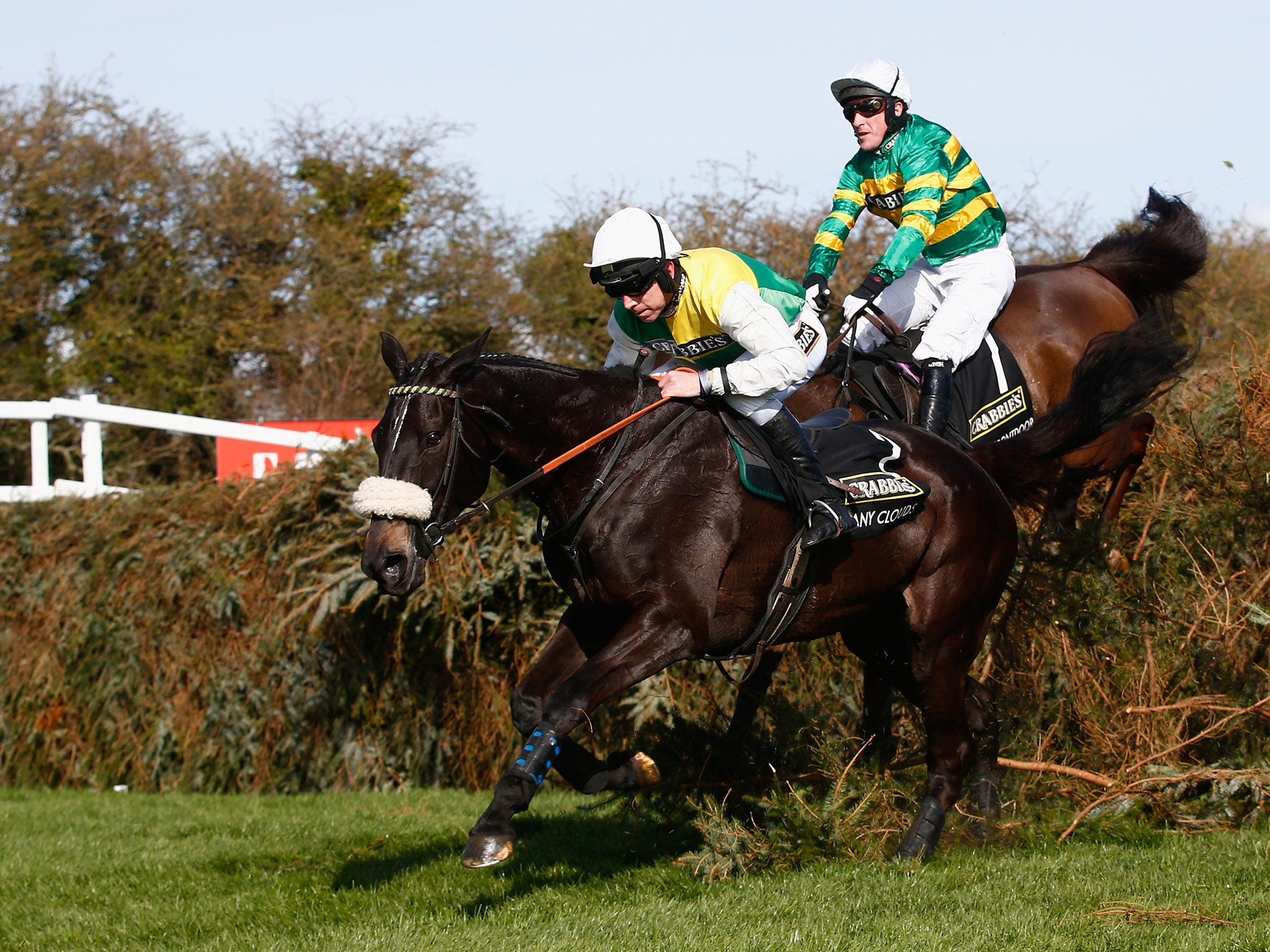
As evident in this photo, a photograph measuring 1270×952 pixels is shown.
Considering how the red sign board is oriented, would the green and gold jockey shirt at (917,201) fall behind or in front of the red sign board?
in front

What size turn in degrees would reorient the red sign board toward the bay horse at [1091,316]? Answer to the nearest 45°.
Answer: approximately 45° to its left

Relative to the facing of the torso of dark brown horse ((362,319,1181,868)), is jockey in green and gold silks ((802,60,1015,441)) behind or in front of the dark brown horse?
behind

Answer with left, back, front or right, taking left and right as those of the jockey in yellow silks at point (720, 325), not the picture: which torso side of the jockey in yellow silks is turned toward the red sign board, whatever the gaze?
right

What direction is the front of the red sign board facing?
toward the camera

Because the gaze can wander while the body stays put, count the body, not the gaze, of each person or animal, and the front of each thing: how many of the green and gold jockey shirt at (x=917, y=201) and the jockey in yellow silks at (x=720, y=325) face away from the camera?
0

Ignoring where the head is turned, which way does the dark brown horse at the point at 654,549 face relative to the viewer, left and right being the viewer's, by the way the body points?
facing the viewer and to the left of the viewer

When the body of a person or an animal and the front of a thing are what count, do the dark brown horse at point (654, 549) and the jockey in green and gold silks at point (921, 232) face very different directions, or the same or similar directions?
same or similar directions

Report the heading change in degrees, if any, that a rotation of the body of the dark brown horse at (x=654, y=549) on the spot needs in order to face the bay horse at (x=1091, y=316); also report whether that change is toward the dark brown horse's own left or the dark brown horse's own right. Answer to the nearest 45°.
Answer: approximately 180°

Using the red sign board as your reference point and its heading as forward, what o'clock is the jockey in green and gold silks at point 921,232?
The jockey in green and gold silks is roughly at 11 o'clock from the red sign board.

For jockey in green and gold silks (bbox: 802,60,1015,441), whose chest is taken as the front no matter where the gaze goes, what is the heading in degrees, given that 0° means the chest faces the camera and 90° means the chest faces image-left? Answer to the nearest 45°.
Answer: approximately 45°
